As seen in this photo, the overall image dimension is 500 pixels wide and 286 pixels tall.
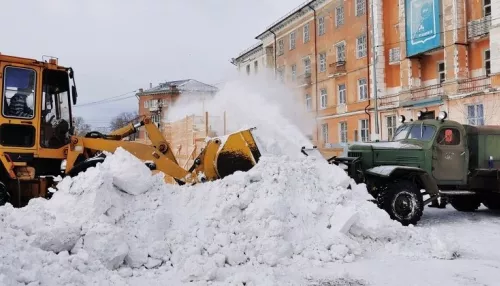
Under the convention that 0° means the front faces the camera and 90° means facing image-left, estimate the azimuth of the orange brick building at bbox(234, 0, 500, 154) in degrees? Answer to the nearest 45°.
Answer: approximately 45°

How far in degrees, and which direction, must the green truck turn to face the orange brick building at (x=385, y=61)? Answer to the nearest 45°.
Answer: approximately 135° to its right

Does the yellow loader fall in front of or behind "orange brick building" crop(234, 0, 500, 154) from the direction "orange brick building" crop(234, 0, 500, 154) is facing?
in front

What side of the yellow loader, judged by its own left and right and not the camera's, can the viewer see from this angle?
right

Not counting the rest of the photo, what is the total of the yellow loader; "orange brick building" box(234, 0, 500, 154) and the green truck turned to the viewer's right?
1

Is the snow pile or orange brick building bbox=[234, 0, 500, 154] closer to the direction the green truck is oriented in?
the snow pile

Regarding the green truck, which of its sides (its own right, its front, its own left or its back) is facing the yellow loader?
front

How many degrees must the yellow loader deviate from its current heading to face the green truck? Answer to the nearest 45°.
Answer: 0° — it already faces it

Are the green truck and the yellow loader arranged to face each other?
yes

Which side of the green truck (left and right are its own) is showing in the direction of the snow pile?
front

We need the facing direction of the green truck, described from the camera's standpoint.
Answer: facing the viewer and to the left of the viewer

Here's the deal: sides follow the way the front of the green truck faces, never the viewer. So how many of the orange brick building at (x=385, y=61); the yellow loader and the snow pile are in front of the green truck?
2

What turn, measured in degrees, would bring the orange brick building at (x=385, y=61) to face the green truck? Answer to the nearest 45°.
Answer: approximately 45° to its left
